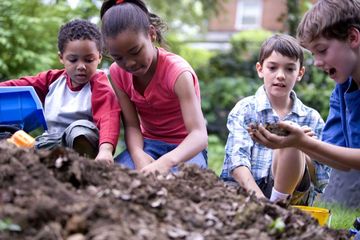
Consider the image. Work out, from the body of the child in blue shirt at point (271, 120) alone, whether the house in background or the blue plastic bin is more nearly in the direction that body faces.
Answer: the blue plastic bin

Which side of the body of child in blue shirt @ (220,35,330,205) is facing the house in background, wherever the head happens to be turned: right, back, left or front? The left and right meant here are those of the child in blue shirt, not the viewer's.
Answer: back

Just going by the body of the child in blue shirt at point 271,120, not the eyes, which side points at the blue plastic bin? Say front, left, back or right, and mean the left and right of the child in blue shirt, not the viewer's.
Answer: right

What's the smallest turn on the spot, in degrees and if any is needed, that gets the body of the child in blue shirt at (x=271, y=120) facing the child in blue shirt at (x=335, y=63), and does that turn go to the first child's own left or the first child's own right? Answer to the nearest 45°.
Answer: approximately 45° to the first child's own left

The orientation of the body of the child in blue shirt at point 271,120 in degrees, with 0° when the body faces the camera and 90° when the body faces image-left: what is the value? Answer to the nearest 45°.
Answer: approximately 0°
